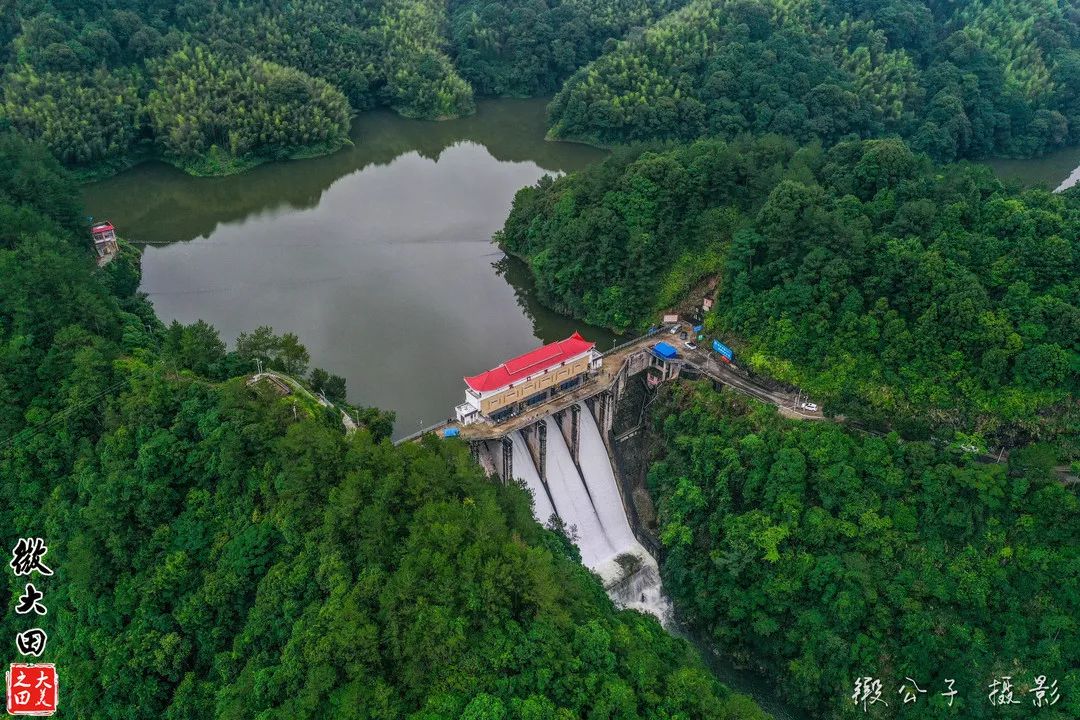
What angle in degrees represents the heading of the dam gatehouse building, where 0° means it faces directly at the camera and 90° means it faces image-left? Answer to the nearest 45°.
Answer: approximately 315°

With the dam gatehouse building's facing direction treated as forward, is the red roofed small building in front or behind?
behind
